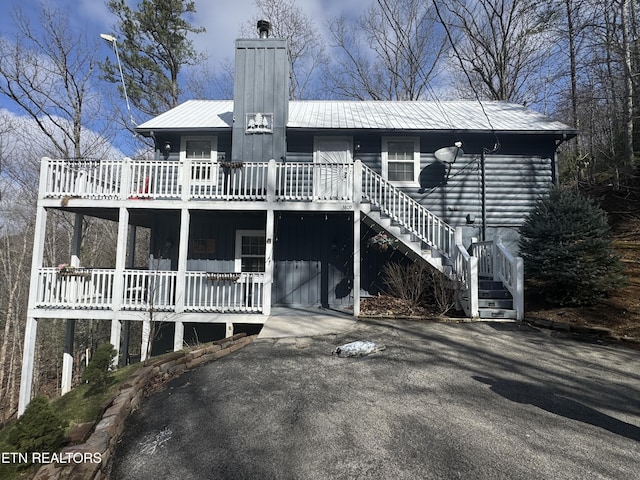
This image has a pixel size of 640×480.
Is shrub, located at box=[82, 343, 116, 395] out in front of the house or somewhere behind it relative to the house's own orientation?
in front

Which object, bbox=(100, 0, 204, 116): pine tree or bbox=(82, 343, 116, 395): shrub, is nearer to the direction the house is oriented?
the shrub

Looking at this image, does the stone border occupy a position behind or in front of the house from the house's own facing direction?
in front

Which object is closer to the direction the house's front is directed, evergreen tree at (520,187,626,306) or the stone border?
the stone border

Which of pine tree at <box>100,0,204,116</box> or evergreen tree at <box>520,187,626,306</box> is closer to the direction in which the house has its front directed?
the evergreen tree

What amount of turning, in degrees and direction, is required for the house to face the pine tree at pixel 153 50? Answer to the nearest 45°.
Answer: approximately 135° to its right

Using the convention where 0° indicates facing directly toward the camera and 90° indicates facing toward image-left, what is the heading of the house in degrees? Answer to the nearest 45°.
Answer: approximately 0°

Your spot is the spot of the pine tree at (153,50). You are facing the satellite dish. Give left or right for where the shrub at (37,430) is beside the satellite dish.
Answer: right

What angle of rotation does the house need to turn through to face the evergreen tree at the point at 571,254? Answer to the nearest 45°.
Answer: approximately 45° to its left
